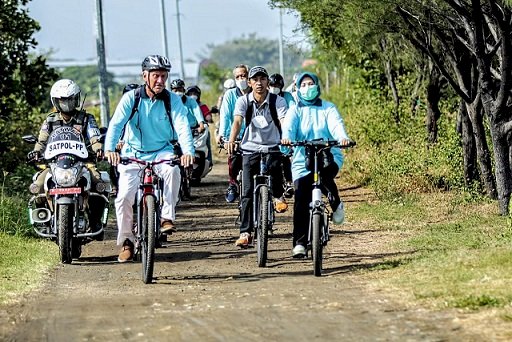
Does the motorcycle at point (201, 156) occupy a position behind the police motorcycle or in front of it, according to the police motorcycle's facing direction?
behind

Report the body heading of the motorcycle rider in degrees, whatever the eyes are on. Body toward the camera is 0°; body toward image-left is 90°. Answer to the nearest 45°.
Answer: approximately 0°

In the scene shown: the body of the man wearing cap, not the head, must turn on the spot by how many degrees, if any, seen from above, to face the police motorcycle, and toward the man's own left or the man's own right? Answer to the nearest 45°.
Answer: approximately 90° to the man's own right

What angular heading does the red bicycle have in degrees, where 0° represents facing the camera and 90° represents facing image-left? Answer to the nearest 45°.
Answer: approximately 0°

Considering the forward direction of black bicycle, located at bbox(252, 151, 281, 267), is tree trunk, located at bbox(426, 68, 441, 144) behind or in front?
behind
